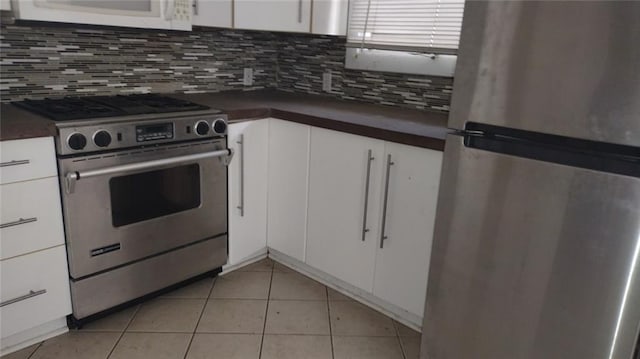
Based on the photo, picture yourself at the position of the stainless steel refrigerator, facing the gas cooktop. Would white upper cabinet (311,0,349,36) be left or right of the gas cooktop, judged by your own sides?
right

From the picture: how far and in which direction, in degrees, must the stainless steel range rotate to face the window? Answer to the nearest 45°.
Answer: approximately 45° to its left

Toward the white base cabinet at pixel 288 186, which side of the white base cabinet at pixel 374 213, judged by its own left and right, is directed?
right

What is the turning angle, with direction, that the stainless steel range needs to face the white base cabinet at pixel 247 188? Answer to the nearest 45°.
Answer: approximately 45° to its left

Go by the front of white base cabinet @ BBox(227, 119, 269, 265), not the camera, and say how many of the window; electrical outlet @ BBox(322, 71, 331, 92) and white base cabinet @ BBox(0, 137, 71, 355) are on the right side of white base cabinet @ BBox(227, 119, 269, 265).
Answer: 1

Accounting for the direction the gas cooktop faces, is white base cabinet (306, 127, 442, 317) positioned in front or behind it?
in front

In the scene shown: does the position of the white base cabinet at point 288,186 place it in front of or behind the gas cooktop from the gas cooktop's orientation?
in front

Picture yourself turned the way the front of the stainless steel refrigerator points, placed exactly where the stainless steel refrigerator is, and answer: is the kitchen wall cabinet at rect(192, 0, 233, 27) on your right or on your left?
on your right

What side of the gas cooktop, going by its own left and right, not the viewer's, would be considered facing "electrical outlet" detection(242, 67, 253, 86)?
left
